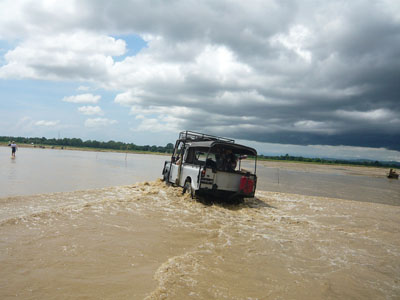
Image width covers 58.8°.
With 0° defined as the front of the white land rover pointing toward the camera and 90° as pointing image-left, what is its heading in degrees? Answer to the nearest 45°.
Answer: approximately 135°
